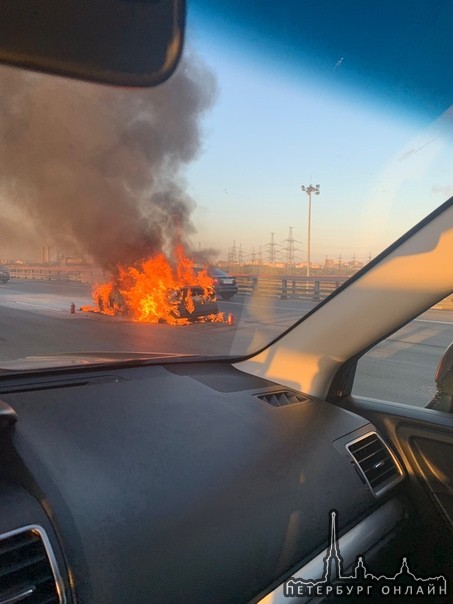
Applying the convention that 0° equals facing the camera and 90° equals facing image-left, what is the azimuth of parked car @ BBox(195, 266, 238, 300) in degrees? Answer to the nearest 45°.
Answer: approximately 135°

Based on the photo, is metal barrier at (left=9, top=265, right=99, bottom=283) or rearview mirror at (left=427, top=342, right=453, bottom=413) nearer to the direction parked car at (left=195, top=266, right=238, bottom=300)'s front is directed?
the metal barrier

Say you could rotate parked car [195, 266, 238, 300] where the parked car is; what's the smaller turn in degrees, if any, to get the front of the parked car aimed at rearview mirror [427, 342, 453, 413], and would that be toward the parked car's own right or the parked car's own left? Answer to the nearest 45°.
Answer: approximately 135° to the parked car's own left
